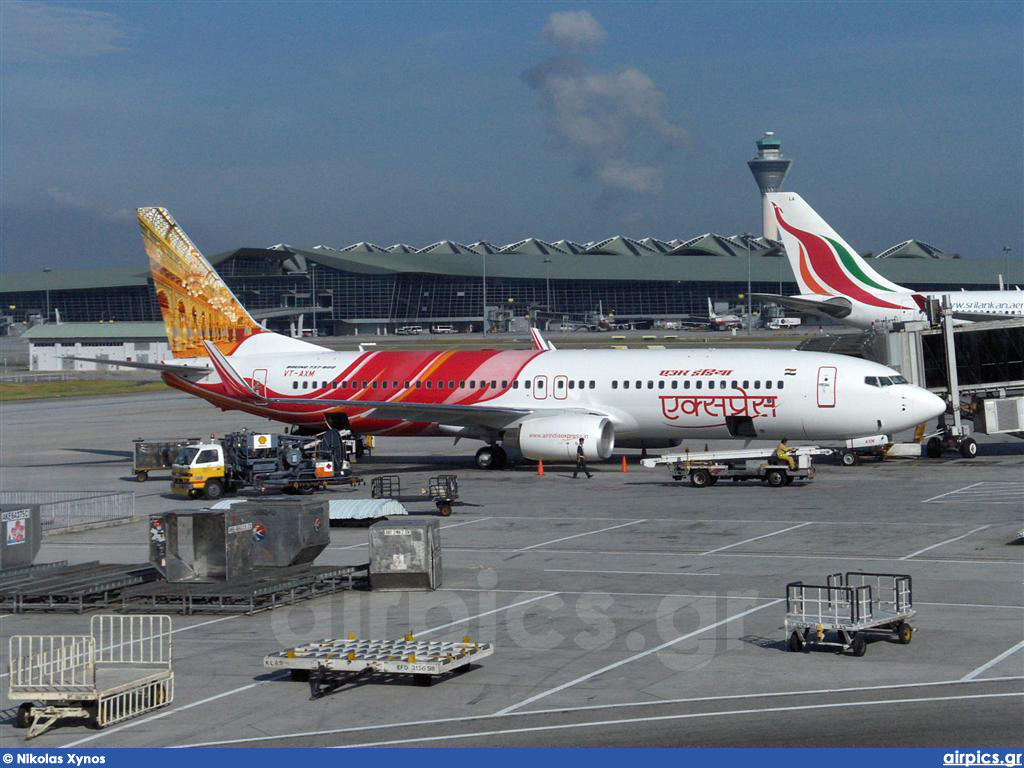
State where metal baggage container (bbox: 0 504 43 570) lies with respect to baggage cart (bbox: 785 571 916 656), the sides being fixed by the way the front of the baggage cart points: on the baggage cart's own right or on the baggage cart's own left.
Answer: on the baggage cart's own right

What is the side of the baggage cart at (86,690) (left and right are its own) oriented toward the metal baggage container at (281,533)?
back

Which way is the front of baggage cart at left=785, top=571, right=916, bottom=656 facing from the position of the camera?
facing the viewer and to the left of the viewer

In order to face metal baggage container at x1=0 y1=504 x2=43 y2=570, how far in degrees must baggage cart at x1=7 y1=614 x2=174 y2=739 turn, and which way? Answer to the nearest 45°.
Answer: approximately 135° to its right

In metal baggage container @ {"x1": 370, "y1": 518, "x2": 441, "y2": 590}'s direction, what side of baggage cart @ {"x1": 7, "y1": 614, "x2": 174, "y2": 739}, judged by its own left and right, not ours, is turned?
back

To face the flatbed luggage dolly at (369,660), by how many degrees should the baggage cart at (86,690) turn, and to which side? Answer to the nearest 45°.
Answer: approximately 135° to its left

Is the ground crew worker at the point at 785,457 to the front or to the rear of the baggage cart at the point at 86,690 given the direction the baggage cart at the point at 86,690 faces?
to the rear

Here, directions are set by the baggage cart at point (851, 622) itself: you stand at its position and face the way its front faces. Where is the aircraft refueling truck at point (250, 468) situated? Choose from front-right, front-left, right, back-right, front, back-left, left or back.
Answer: right

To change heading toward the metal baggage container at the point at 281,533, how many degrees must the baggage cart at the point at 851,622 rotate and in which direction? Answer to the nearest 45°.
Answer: approximately 45° to its right

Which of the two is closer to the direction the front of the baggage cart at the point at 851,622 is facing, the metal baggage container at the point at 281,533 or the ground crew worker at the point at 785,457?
the metal baggage container

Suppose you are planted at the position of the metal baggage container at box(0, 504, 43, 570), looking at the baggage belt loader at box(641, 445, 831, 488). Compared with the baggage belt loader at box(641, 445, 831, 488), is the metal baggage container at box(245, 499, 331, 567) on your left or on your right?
right

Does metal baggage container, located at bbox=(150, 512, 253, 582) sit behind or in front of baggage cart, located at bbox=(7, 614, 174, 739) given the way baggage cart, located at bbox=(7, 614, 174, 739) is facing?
behind

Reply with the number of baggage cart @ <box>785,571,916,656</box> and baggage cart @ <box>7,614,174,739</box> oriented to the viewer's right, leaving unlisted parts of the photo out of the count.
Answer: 0

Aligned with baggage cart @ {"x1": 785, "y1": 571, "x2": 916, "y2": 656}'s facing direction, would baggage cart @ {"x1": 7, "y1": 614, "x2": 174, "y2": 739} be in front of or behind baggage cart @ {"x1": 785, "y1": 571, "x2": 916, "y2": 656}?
in front
